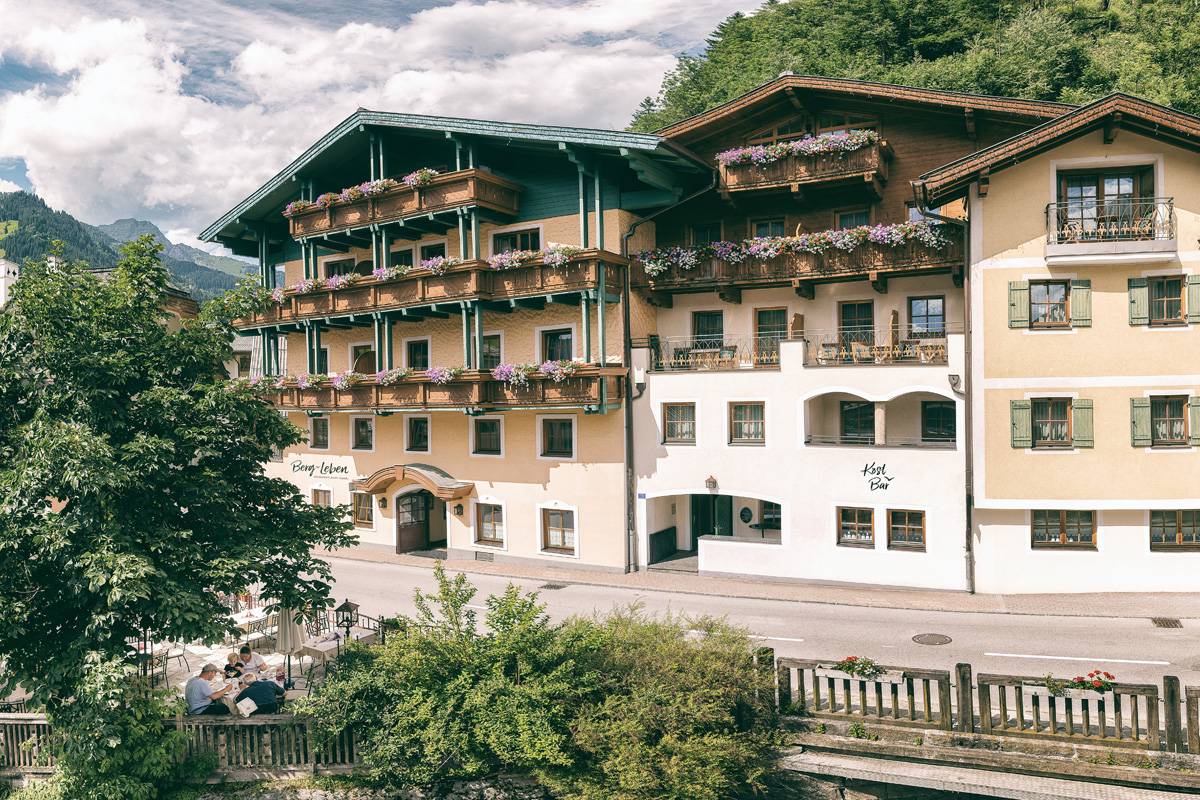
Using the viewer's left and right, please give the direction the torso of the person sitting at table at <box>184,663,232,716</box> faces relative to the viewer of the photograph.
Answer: facing away from the viewer and to the right of the viewer

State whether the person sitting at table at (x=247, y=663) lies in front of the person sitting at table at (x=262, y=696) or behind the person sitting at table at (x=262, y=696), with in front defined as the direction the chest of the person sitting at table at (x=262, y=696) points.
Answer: in front

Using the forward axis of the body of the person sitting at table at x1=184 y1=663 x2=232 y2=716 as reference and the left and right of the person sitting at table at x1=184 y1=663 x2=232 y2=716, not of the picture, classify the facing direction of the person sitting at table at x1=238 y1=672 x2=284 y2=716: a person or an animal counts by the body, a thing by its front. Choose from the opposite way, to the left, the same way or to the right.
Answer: to the left

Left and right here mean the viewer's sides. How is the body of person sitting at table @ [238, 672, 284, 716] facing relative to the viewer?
facing away from the viewer and to the left of the viewer

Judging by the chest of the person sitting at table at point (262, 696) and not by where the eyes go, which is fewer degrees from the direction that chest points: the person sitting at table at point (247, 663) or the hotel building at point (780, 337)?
the person sitting at table

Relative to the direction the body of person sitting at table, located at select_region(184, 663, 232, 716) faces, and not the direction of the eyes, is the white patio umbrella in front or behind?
in front
